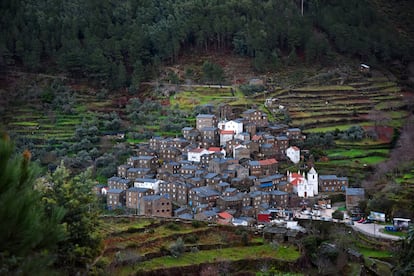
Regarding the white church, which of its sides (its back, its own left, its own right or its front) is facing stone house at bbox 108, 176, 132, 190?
right

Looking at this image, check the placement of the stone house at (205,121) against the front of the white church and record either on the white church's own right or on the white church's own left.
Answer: on the white church's own right

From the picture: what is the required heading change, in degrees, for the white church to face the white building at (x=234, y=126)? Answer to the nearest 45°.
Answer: approximately 135° to its right

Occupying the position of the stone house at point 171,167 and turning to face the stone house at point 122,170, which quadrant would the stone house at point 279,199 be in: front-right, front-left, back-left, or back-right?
back-left

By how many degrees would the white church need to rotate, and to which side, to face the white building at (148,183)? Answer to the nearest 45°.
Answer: approximately 90° to its right

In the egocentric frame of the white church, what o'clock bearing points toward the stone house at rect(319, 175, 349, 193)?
The stone house is roughly at 8 o'clock from the white church.

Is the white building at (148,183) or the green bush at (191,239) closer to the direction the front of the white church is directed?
the green bush

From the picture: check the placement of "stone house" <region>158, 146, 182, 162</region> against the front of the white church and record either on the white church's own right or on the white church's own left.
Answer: on the white church's own right

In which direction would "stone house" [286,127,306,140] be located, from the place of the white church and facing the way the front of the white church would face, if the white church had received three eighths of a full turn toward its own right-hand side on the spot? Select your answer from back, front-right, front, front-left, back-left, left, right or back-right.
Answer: front-right

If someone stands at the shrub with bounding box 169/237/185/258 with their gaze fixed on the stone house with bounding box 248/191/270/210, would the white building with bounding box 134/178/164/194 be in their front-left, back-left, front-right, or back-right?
front-left

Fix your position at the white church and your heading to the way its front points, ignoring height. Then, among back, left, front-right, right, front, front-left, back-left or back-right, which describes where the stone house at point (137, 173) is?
right

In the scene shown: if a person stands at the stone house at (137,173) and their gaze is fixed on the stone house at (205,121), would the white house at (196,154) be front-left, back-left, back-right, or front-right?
front-right

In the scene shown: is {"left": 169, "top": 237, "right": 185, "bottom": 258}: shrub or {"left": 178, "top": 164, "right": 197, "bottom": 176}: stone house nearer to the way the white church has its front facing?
the shrub

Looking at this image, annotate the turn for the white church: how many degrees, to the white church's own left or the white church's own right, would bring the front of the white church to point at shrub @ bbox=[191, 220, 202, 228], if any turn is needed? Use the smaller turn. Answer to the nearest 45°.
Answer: approximately 45° to the white church's own right

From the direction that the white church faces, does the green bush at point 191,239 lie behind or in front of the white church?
in front

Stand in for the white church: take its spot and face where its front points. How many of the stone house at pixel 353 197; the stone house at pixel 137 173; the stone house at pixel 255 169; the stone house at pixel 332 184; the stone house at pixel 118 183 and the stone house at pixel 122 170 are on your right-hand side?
4

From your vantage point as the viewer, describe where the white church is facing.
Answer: facing the viewer
